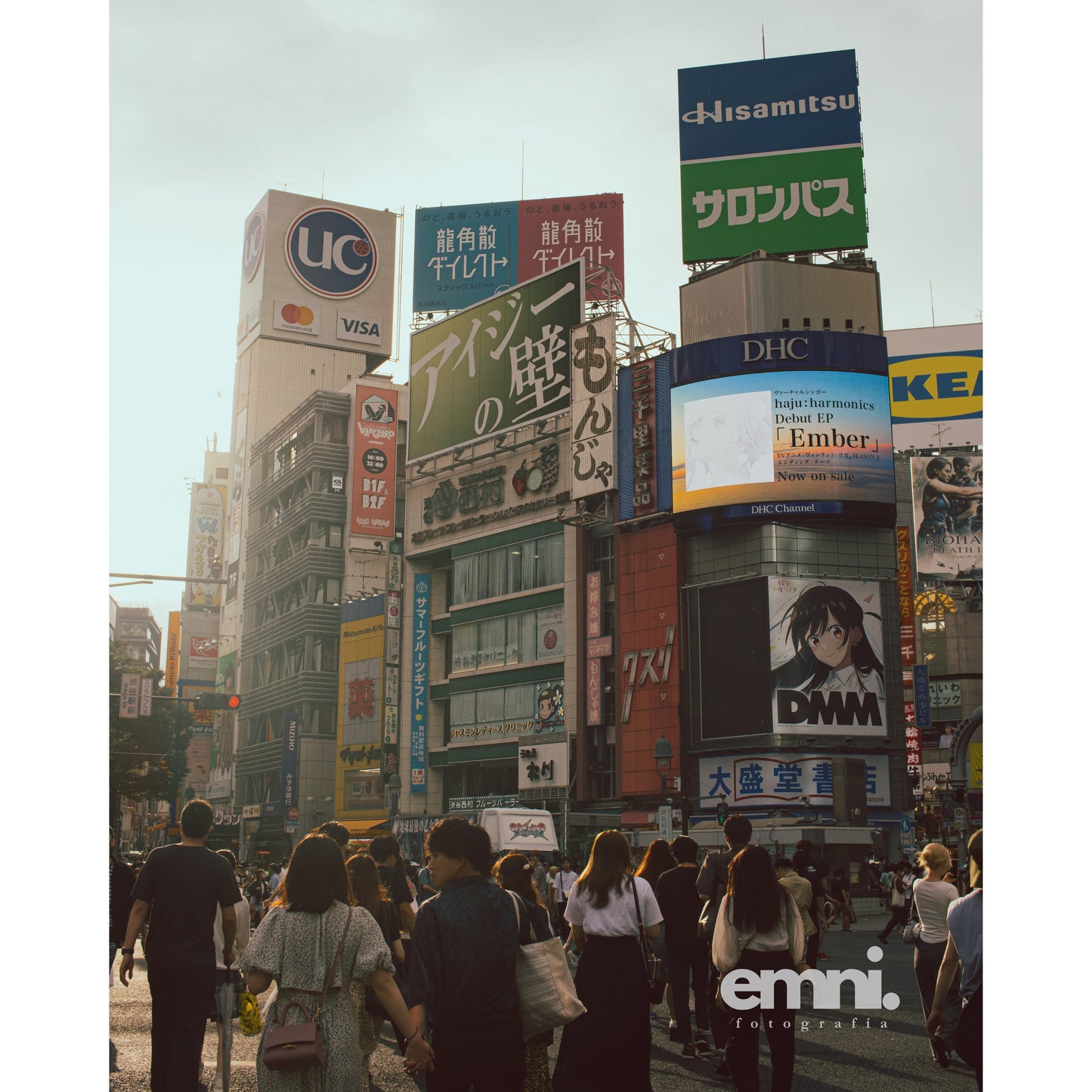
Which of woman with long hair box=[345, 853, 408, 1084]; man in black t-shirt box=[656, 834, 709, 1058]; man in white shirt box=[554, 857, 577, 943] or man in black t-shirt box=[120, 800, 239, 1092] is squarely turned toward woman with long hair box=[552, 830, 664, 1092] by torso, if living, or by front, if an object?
the man in white shirt

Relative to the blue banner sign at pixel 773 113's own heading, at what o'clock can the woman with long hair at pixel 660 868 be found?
The woman with long hair is roughly at 12 o'clock from the blue banner sign.

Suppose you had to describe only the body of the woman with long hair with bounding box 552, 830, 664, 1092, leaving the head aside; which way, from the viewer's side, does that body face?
away from the camera

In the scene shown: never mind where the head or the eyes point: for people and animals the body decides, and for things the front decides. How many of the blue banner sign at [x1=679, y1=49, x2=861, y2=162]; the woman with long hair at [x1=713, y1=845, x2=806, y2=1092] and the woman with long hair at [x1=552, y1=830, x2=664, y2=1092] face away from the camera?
2

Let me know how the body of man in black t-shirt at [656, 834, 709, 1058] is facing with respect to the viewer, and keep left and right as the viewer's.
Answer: facing away from the viewer

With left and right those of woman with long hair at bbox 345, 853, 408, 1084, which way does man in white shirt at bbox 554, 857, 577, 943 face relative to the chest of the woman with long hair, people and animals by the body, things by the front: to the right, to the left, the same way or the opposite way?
the opposite way

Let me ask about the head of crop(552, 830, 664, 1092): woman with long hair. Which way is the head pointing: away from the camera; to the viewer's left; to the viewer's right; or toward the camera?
away from the camera
